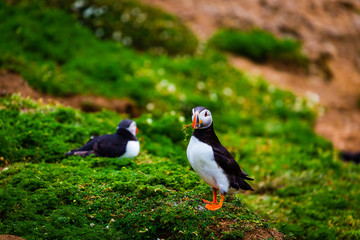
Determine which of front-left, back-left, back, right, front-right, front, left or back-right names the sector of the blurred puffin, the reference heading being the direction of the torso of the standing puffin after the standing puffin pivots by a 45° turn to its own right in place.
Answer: front-right

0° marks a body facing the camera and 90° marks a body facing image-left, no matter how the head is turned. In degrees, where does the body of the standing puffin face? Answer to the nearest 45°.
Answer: approximately 45°

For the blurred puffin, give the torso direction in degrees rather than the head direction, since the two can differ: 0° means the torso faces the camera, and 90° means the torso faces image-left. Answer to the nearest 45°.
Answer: approximately 270°
